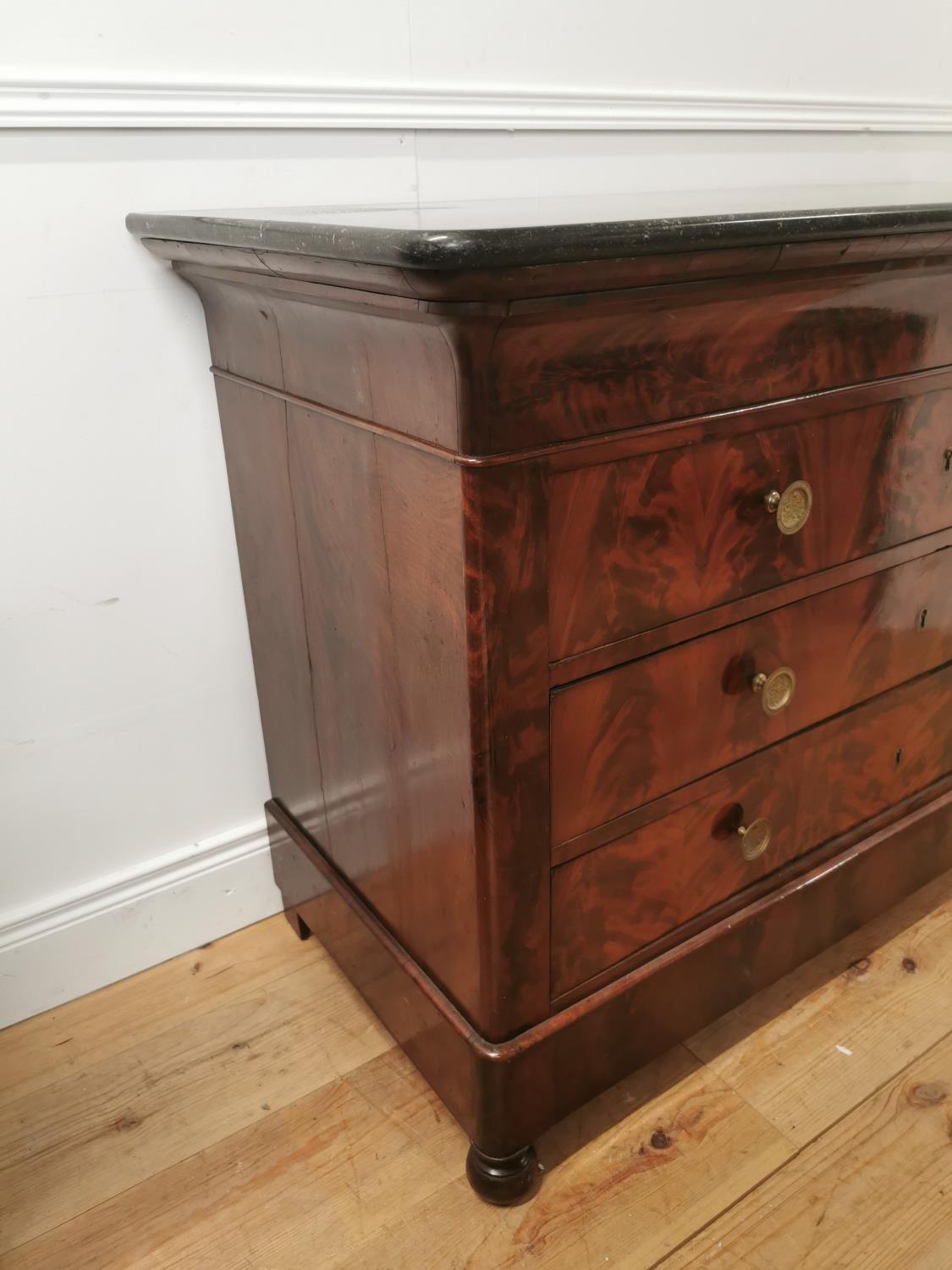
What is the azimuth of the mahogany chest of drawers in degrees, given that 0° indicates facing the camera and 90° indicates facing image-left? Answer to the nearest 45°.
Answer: approximately 315°
